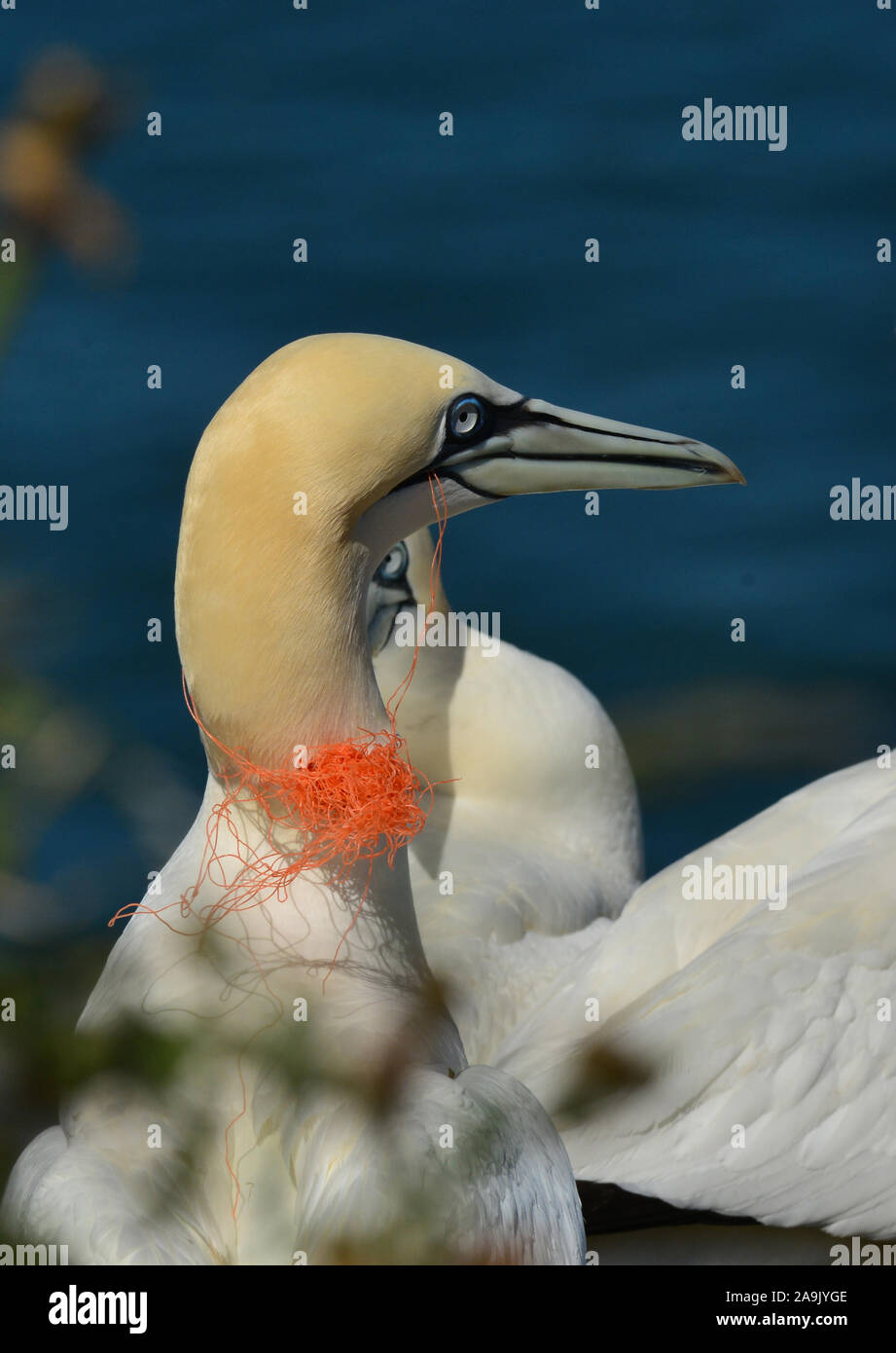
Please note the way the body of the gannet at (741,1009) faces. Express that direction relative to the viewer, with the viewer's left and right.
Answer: facing to the left of the viewer
